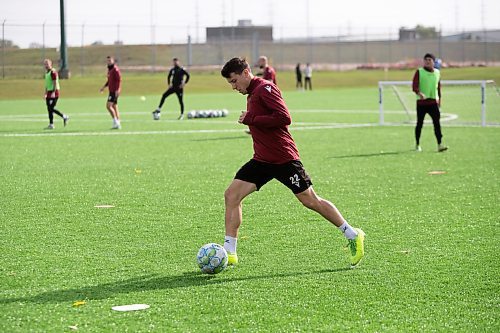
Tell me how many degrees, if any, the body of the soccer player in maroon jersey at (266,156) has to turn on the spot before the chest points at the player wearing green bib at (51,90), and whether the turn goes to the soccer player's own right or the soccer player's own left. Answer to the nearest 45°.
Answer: approximately 90° to the soccer player's own right

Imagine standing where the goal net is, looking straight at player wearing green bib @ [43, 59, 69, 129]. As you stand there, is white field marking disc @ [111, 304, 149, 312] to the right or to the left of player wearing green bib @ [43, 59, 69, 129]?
left

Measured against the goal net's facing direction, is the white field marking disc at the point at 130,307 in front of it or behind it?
in front

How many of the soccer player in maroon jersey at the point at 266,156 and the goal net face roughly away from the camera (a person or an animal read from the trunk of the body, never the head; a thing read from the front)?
0

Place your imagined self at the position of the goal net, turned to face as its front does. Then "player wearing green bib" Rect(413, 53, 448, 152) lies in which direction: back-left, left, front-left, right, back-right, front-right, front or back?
front-left

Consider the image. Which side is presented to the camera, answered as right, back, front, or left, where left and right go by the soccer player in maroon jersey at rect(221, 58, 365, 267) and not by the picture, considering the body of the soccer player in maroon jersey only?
left

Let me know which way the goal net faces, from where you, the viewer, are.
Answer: facing the viewer and to the left of the viewer
